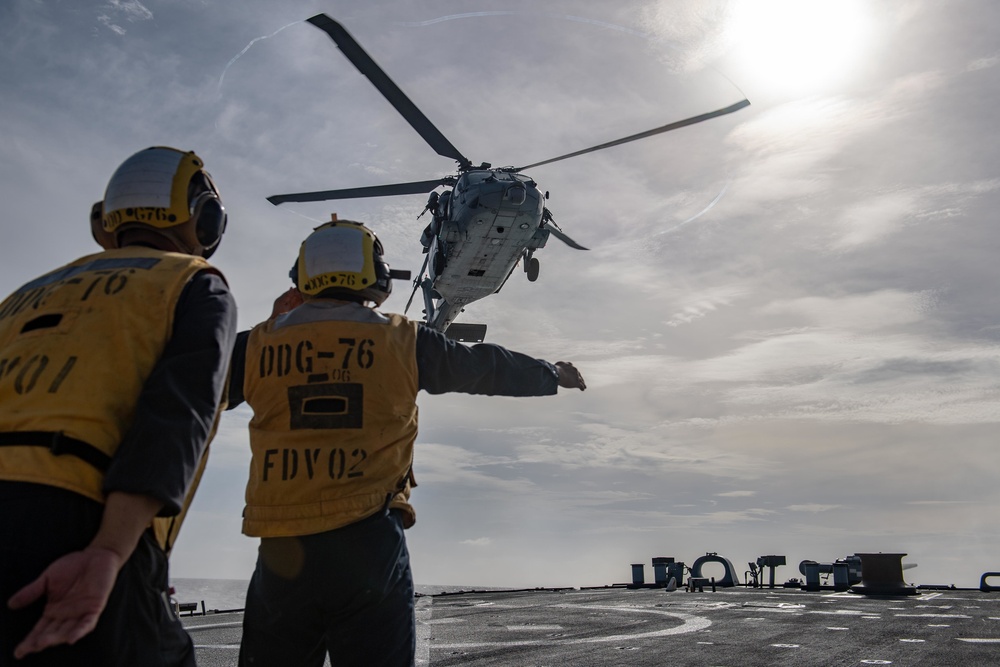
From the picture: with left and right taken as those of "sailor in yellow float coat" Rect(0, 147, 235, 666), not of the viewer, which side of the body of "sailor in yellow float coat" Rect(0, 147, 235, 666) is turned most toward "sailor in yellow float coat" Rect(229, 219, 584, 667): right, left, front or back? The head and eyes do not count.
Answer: front

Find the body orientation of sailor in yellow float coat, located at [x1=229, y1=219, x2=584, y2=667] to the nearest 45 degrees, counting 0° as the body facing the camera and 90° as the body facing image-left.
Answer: approximately 180°

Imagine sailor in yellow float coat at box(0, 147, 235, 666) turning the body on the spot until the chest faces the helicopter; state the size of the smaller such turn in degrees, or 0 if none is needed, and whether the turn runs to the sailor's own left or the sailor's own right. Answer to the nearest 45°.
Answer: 0° — they already face it

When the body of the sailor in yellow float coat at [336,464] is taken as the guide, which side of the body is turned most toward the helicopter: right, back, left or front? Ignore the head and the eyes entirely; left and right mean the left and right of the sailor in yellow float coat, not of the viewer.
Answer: front

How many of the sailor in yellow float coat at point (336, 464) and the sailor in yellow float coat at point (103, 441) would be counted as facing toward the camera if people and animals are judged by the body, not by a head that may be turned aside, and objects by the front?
0

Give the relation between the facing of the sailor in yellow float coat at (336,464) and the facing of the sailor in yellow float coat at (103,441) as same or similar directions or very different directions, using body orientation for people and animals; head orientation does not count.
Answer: same or similar directions

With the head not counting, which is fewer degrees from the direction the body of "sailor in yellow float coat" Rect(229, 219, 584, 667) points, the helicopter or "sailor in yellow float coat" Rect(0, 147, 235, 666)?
the helicopter

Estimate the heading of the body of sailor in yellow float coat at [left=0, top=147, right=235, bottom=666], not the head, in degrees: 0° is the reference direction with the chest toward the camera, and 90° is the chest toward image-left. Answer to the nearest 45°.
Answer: approximately 225°

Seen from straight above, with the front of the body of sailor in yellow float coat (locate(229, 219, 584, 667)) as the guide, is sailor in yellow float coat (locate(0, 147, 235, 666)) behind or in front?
behind
